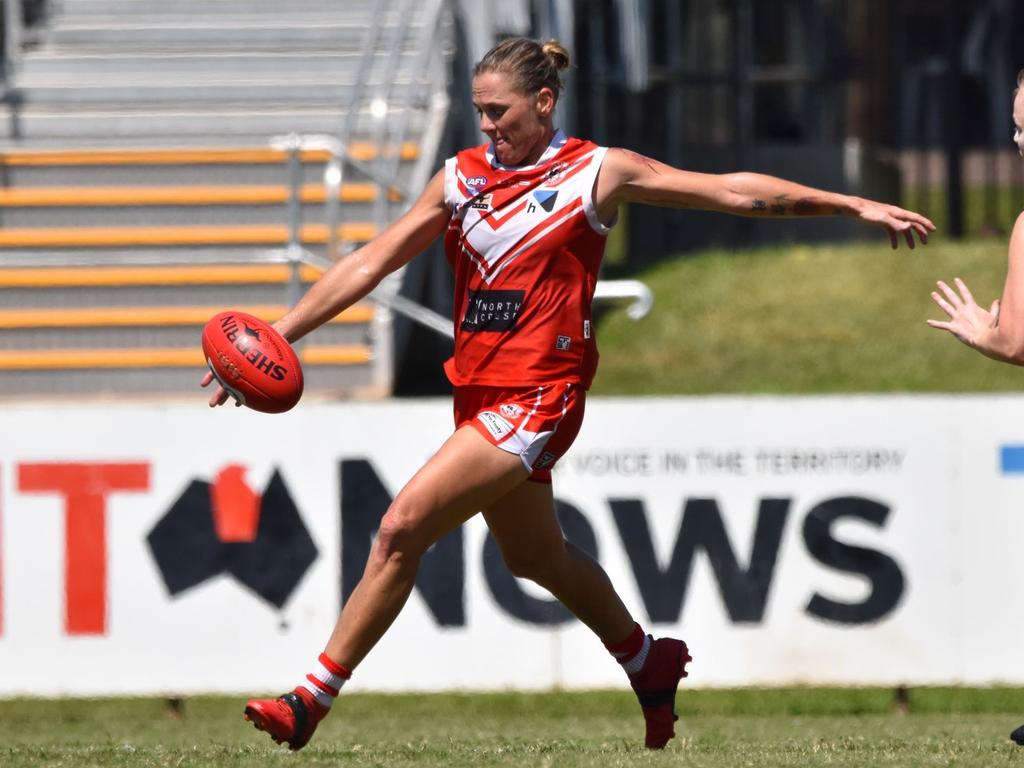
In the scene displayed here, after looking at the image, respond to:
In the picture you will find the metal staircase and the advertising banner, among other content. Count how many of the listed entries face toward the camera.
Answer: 2

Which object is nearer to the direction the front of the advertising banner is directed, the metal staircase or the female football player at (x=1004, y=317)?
the female football player

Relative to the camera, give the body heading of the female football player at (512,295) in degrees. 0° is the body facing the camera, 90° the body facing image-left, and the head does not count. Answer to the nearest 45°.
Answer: approximately 45°

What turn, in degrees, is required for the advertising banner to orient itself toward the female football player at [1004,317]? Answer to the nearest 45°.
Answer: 0° — it already faces them

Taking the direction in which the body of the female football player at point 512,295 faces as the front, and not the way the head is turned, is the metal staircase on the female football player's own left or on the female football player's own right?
on the female football player's own right

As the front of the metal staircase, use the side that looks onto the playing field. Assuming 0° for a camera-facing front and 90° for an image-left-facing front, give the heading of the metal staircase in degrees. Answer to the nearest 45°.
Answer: approximately 0°

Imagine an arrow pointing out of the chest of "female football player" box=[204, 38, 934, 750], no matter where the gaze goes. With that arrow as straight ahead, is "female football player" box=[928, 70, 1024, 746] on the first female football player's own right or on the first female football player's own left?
on the first female football player's own left

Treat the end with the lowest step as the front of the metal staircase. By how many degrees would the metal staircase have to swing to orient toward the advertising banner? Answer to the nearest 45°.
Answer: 0° — it already faces it
